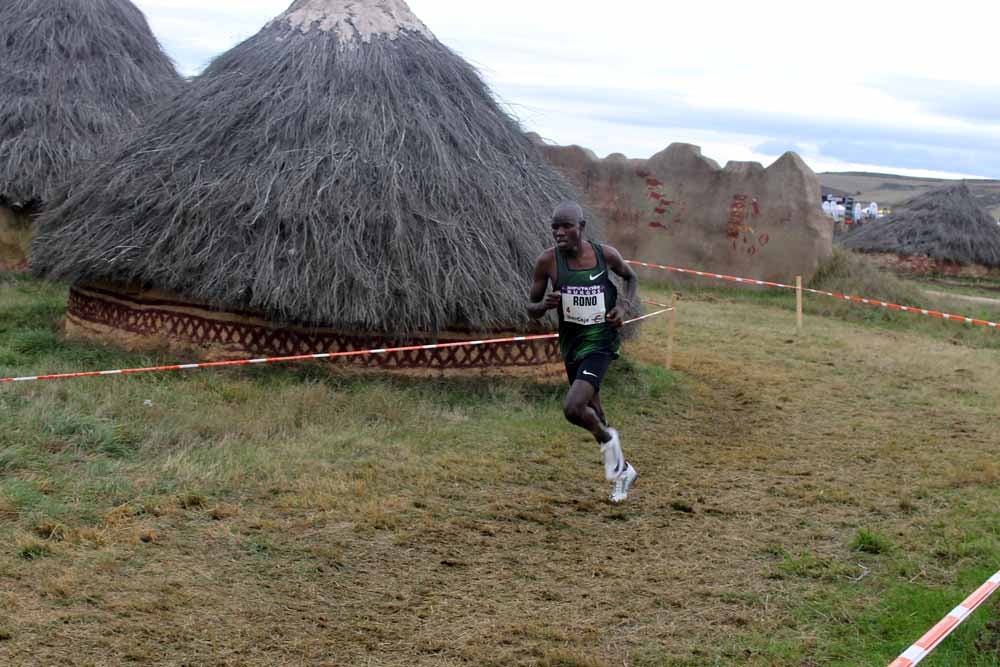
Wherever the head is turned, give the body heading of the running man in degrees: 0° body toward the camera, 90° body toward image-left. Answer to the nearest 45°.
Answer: approximately 45°

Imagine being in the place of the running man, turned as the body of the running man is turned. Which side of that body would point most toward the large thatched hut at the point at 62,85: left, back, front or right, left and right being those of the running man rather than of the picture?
right

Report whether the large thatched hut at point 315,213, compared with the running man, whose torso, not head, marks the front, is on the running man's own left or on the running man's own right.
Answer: on the running man's own right

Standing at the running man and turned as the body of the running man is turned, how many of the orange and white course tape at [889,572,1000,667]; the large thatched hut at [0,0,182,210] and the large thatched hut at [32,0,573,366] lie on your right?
2

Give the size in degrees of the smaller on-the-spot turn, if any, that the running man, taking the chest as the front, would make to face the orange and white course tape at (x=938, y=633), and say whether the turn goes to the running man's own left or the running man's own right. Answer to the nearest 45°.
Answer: approximately 45° to the running man's own left

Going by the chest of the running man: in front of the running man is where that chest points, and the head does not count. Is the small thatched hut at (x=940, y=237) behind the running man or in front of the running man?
behind
